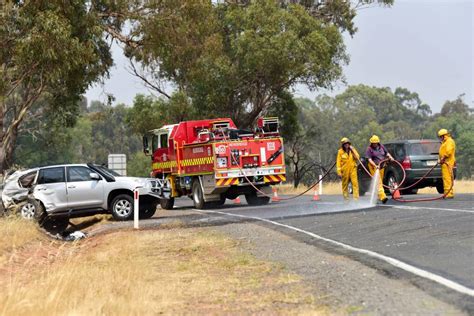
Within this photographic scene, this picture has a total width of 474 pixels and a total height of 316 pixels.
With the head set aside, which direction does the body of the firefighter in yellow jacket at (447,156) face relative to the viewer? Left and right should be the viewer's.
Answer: facing to the left of the viewer

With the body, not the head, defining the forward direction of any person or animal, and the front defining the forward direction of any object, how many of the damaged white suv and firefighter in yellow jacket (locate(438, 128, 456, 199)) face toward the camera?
0

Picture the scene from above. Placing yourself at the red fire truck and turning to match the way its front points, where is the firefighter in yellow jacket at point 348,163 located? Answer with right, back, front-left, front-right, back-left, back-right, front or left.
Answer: back

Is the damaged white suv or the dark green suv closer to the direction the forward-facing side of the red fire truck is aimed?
the damaged white suv

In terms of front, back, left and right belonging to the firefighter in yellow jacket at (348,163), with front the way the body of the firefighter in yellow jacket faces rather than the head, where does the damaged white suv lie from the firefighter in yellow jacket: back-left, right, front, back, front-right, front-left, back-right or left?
right

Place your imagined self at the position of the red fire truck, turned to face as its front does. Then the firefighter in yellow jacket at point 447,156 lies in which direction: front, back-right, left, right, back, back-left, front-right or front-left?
back

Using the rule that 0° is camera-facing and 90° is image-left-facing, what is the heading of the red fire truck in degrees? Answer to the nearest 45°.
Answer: approximately 135°

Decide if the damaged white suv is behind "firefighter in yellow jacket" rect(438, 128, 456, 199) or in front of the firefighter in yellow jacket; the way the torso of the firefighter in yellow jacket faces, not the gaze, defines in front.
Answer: in front

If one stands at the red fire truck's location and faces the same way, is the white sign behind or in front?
in front

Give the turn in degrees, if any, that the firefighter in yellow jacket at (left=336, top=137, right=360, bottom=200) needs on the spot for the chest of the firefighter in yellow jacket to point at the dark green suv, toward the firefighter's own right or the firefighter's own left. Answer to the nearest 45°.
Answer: approximately 135° to the firefighter's own left
